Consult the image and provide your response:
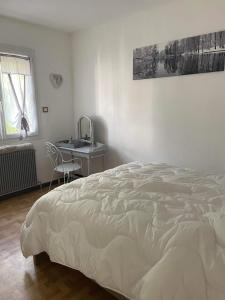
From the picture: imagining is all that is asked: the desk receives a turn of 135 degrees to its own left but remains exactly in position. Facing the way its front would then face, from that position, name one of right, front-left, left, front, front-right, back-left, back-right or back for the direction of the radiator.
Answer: back

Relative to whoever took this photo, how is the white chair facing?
facing away from the viewer and to the right of the viewer

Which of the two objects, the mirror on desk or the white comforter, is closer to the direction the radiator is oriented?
the white comforter

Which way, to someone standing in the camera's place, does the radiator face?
facing the viewer and to the right of the viewer

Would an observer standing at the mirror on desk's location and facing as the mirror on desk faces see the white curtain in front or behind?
in front

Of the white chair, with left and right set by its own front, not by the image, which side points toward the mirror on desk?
front

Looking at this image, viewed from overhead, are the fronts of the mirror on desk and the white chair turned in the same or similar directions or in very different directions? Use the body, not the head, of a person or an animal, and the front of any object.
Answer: very different directions

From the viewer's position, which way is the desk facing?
facing the viewer and to the left of the viewer

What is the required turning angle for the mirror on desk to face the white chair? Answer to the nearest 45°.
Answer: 0° — it already faces it

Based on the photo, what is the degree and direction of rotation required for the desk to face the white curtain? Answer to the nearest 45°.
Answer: approximately 45° to its right

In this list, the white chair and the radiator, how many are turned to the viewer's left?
0

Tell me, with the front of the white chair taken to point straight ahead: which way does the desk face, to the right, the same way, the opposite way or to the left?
the opposite way

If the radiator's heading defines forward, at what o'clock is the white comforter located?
The white comforter is roughly at 1 o'clock from the radiator.

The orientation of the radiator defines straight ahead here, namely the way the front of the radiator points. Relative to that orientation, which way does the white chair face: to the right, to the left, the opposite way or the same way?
to the left

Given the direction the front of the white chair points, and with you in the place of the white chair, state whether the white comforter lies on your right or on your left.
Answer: on your right

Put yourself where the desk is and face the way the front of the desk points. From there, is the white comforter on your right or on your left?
on your left
